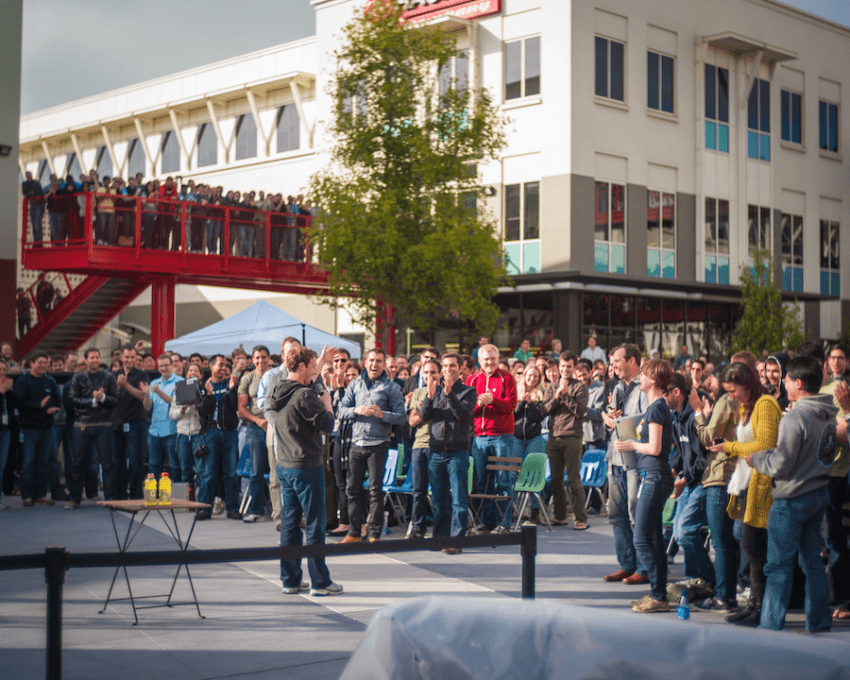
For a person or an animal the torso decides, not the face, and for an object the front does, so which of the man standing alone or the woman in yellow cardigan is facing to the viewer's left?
the woman in yellow cardigan

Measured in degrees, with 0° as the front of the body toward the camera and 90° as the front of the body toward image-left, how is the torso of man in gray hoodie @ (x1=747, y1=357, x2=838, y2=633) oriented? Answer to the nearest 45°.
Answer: approximately 135°

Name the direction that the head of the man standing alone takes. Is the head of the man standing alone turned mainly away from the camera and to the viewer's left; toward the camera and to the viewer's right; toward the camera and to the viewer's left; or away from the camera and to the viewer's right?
away from the camera and to the viewer's right

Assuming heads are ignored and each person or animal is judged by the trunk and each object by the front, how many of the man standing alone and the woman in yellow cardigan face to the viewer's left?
1

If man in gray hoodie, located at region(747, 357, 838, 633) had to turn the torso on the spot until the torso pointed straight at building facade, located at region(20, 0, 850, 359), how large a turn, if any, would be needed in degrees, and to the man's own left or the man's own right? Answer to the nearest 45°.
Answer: approximately 45° to the man's own right

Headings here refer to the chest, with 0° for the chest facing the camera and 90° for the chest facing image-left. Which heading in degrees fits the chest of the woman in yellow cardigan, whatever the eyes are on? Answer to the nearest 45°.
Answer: approximately 90°

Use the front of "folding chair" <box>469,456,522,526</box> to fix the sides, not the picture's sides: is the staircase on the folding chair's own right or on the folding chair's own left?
on the folding chair's own right

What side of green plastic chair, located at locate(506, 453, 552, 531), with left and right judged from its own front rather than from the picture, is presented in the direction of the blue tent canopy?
right

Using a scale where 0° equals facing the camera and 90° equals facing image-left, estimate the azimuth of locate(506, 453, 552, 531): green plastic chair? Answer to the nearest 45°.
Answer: approximately 45°

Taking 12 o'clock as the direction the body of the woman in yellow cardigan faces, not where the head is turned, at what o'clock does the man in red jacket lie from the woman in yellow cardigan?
The man in red jacket is roughly at 2 o'clock from the woman in yellow cardigan.

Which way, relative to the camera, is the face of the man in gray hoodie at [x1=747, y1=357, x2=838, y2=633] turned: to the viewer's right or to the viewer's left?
to the viewer's left

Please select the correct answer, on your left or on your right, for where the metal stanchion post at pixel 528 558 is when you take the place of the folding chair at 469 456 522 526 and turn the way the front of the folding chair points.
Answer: on your left

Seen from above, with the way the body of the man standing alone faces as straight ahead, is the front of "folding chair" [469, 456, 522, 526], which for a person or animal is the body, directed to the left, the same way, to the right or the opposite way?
the opposite way
